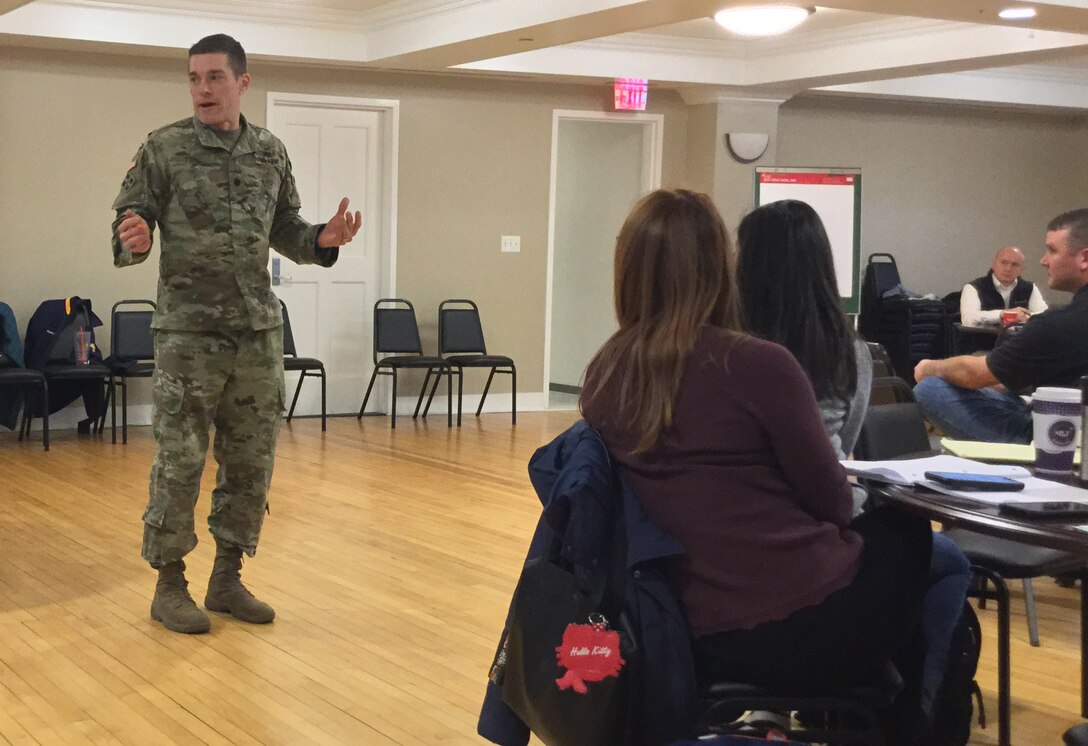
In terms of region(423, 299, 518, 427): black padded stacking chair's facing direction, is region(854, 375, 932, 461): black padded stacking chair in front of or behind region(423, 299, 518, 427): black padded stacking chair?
in front

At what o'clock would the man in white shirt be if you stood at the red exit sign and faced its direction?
The man in white shirt is roughly at 9 o'clock from the red exit sign.

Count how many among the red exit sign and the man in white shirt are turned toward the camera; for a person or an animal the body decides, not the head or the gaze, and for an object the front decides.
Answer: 2

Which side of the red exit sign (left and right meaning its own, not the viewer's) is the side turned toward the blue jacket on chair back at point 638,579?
front

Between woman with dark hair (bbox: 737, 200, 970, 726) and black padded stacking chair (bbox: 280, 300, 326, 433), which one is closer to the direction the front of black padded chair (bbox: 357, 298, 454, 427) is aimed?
the woman with dark hair

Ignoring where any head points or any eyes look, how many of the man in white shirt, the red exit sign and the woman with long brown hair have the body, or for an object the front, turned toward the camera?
2

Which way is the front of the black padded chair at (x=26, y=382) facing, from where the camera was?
facing the viewer and to the right of the viewer

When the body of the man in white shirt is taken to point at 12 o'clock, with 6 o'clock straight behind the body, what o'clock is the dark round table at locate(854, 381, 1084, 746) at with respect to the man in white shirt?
The dark round table is roughly at 12 o'clock from the man in white shirt.

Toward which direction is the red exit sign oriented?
toward the camera

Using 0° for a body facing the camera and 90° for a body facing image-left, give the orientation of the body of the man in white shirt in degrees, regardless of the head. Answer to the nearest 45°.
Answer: approximately 0°
